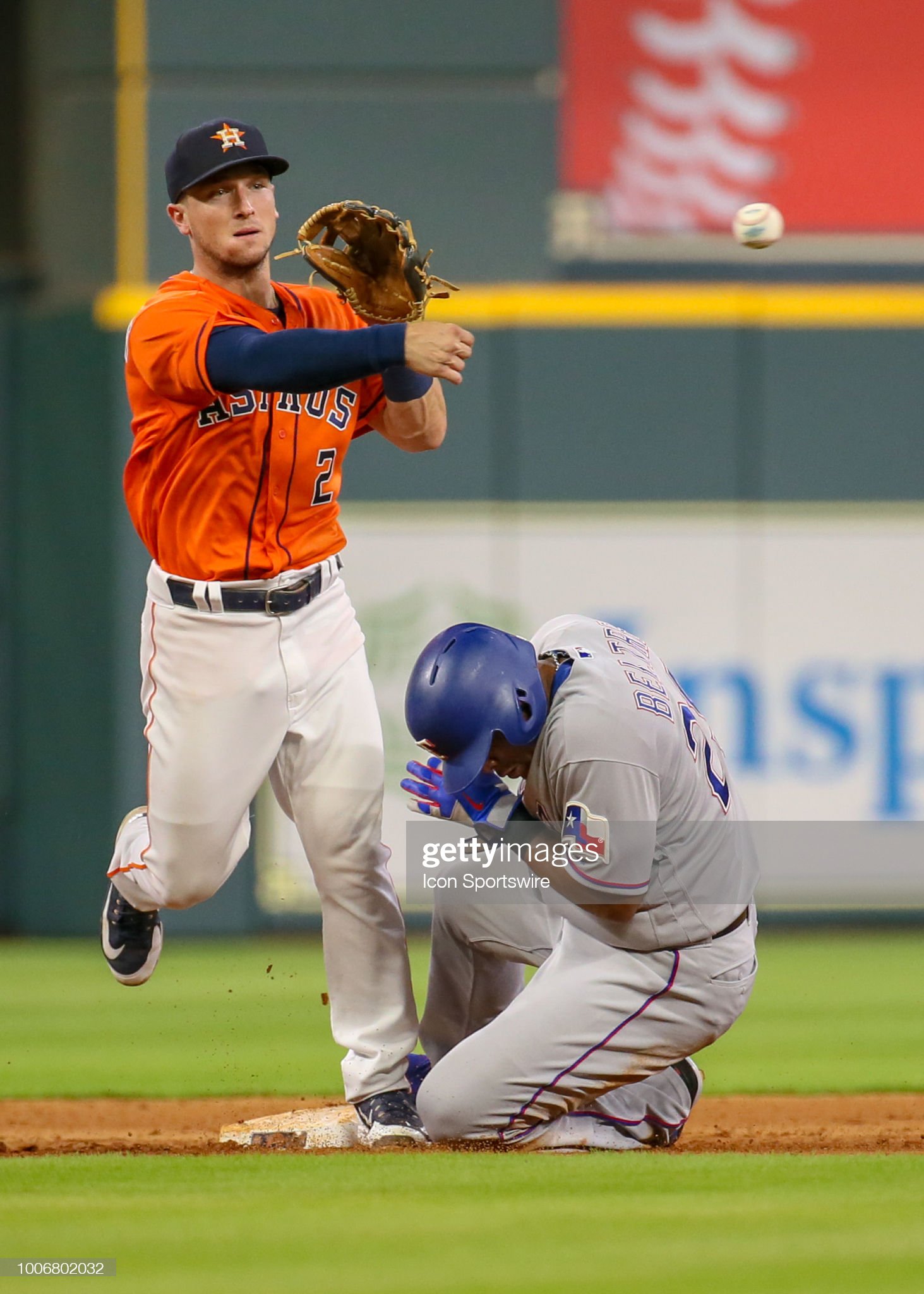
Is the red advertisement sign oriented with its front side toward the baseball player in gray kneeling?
yes

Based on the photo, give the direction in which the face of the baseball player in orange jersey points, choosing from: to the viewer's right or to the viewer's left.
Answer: to the viewer's right

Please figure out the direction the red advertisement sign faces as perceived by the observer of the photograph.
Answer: facing the viewer

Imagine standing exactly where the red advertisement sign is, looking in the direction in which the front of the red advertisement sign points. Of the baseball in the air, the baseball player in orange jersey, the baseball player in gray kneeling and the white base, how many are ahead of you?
4

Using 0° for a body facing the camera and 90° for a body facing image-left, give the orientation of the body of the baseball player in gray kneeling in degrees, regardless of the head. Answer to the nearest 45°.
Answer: approximately 90°

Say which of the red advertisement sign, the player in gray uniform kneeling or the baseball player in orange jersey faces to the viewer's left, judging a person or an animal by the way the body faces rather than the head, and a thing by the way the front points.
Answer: the player in gray uniform kneeling

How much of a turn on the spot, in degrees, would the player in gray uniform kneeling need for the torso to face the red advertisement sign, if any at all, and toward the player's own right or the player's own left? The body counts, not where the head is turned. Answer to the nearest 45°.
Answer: approximately 90° to the player's own right

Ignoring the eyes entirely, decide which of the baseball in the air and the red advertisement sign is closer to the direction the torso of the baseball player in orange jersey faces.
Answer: the baseball in the air

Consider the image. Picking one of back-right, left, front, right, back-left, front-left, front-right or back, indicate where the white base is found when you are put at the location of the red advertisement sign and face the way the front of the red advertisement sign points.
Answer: front

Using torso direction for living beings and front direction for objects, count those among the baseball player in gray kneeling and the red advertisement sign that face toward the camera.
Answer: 1

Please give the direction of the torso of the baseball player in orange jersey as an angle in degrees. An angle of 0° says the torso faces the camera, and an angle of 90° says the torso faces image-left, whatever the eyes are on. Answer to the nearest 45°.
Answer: approximately 315°

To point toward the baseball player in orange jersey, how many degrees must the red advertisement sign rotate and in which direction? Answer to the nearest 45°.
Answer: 0° — it already faces them
